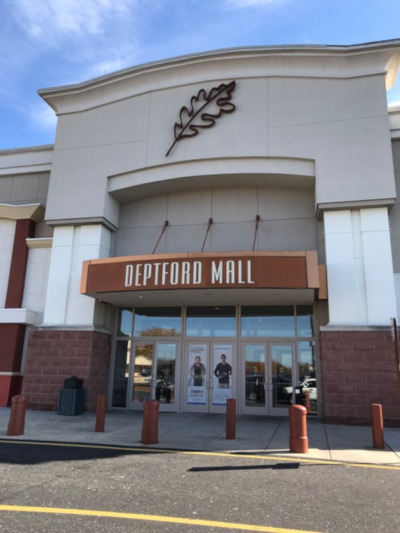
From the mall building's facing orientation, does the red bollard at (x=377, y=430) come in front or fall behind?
in front

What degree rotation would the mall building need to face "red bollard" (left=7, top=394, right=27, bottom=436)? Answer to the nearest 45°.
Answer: approximately 45° to its right

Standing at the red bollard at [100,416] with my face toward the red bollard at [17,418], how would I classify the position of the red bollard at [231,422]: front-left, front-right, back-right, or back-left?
back-left

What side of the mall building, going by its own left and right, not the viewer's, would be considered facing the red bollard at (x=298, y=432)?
front

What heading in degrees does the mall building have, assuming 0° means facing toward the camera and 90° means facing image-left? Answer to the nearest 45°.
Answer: approximately 0°
